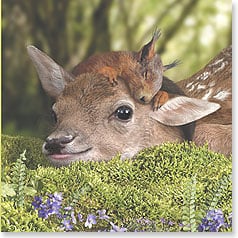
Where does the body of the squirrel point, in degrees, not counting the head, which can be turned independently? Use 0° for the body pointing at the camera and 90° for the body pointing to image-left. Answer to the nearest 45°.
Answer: approximately 315°
